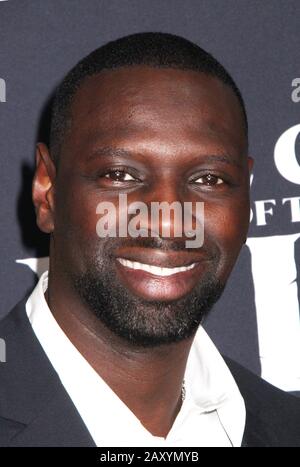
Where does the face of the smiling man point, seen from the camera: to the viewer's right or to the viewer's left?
to the viewer's right

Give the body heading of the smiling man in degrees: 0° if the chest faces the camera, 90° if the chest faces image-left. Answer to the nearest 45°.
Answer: approximately 315°
